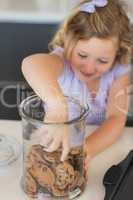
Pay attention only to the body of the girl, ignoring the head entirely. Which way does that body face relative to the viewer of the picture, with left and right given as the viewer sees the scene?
facing the viewer

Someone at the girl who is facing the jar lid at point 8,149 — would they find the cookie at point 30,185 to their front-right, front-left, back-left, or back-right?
front-left

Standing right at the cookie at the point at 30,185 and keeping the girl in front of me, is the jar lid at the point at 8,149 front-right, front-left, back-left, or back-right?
front-left

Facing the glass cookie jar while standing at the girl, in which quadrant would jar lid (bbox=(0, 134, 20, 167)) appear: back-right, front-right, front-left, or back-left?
front-right
